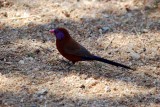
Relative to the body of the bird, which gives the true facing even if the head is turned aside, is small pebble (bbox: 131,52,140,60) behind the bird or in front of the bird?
behind

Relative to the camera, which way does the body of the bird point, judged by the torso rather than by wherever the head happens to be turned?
to the viewer's left
